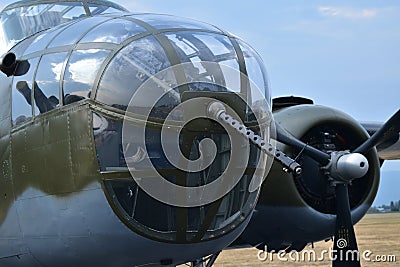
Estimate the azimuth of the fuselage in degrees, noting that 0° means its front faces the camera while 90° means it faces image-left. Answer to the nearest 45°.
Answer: approximately 315°
